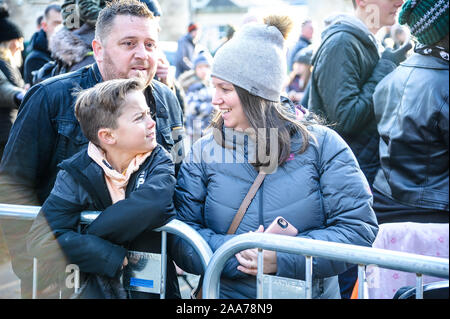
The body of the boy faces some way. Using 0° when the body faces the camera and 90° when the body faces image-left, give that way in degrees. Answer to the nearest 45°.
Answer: approximately 315°

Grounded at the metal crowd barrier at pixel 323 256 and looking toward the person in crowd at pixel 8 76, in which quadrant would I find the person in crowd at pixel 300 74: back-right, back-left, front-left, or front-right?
front-right

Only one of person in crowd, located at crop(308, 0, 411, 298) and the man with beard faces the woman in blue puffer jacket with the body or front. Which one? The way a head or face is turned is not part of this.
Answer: the man with beard

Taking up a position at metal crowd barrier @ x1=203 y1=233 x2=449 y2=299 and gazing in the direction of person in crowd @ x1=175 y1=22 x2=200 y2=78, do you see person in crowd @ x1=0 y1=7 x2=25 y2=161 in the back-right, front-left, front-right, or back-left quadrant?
front-left

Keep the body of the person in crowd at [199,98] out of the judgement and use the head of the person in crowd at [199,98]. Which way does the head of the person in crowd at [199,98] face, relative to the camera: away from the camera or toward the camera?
toward the camera

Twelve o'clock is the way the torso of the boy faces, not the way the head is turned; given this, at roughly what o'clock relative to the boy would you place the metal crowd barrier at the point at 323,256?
The metal crowd barrier is roughly at 10 o'clock from the boy.

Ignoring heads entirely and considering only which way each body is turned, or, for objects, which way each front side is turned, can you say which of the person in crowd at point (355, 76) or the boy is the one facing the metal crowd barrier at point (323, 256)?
the boy

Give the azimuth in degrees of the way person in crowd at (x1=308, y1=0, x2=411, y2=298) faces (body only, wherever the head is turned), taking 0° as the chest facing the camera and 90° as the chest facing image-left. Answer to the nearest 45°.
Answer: approximately 270°

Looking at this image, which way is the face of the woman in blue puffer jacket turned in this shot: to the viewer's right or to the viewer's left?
to the viewer's left

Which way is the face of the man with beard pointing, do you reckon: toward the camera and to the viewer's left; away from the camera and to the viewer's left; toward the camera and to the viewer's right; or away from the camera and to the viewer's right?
toward the camera and to the viewer's right

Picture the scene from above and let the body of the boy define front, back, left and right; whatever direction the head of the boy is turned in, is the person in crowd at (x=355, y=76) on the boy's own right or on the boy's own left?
on the boy's own left
